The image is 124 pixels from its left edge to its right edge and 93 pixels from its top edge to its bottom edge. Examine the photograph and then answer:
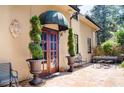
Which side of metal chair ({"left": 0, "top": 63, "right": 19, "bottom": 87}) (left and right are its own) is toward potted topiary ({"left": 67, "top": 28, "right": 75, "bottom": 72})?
front

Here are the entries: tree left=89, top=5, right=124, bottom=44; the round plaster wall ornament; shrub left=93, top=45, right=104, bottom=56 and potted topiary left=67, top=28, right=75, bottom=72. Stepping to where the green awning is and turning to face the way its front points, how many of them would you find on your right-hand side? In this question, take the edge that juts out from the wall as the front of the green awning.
1

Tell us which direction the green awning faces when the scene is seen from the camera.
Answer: facing the viewer and to the right of the viewer

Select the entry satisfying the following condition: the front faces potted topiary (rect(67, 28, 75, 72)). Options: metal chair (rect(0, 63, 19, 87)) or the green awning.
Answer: the metal chair

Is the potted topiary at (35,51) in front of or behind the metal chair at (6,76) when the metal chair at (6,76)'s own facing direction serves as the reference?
in front

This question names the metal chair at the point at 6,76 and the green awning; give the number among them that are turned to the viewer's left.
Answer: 0

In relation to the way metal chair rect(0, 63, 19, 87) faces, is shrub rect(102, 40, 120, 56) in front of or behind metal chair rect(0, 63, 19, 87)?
in front

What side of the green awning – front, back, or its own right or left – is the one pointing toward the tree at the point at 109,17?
left
